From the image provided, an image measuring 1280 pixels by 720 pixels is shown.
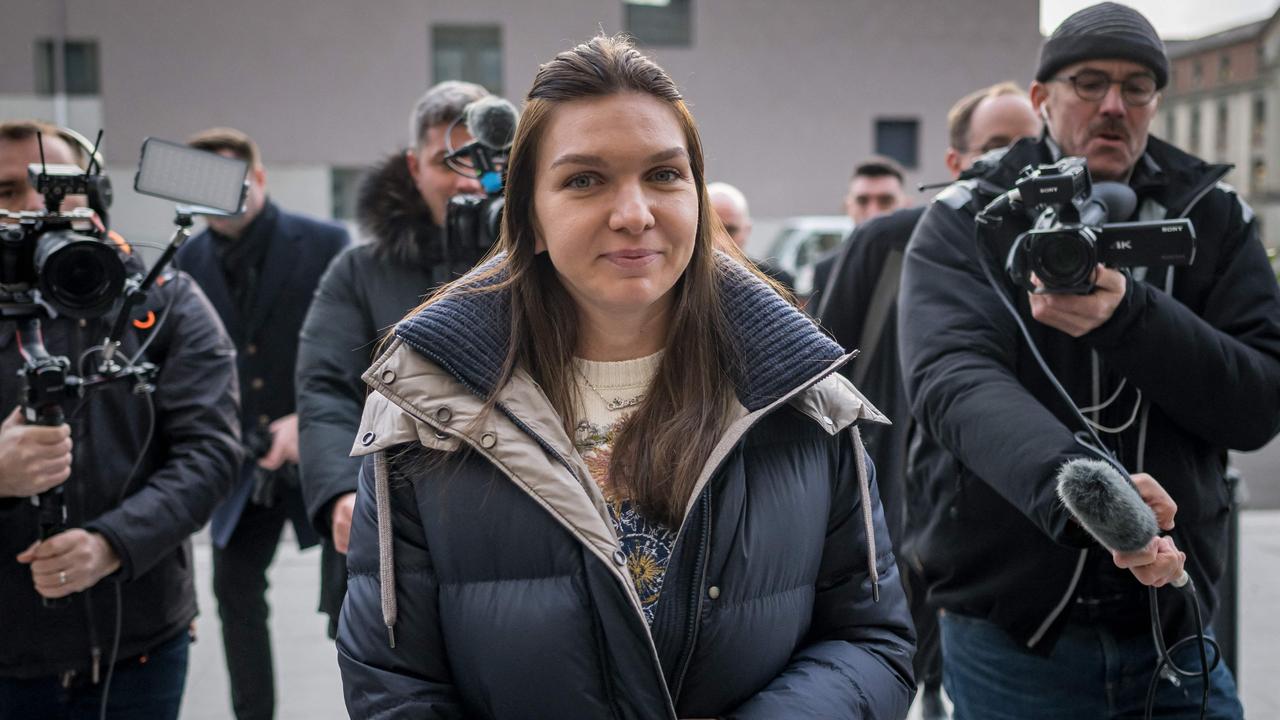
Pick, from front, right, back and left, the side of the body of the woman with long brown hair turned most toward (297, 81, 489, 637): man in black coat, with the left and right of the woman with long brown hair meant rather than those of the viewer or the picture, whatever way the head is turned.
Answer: back

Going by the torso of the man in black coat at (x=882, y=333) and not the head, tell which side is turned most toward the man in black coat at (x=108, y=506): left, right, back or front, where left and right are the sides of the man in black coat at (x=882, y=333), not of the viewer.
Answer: right

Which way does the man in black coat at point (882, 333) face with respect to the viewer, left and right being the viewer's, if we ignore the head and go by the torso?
facing the viewer and to the right of the viewer

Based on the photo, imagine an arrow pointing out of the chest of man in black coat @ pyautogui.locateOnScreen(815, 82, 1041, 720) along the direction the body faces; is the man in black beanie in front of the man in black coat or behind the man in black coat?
in front

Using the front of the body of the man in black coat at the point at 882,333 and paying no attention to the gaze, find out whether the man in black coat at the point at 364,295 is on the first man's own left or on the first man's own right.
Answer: on the first man's own right

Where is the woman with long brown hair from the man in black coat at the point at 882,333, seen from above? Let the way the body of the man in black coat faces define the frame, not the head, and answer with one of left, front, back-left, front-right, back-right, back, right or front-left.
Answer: front-right

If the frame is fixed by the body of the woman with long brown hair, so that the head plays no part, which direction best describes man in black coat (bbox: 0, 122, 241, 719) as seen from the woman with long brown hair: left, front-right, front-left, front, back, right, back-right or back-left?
back-right

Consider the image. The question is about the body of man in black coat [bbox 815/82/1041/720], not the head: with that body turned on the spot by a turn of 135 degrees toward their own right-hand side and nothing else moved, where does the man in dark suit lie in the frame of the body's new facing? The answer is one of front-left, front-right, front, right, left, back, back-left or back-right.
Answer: front
